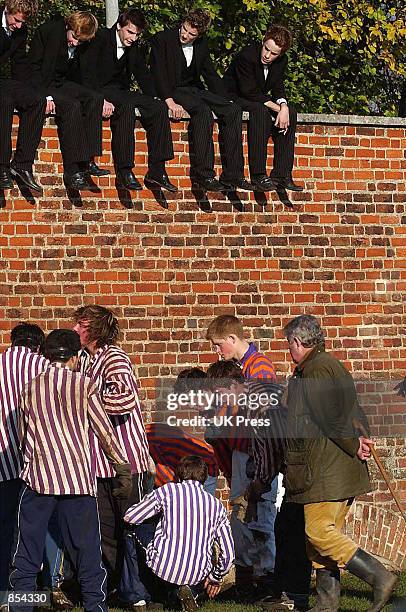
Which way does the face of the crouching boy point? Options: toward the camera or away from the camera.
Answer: away from the camera

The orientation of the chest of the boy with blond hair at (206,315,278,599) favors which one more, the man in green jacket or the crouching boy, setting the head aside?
the crouching boy

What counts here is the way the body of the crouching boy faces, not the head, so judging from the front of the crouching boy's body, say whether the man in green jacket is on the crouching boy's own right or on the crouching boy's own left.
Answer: on the crouching boy's own right

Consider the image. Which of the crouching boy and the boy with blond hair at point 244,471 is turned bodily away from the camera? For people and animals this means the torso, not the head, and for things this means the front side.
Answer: the crouching boy

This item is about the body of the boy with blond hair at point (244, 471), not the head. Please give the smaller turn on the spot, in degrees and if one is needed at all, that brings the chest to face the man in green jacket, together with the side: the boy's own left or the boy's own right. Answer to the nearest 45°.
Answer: approximately 135° to the boy's own left

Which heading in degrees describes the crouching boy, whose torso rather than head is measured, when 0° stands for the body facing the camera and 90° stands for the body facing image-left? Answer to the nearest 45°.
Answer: approximately 180°

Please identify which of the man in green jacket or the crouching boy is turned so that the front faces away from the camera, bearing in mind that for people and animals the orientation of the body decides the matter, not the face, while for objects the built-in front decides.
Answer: the crouching boy

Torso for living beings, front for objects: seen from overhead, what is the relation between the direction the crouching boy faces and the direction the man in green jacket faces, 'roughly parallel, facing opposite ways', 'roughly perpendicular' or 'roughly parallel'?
roughly perpendicular

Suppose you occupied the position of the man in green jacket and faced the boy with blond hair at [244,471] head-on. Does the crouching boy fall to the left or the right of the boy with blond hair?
left

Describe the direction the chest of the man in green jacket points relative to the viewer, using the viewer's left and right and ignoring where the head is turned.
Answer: facing to the left of the viewer
